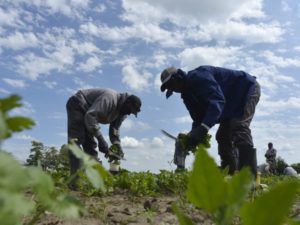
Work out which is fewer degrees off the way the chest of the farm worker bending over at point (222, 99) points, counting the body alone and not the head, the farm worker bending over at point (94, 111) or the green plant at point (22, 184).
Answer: the farm worker bending over

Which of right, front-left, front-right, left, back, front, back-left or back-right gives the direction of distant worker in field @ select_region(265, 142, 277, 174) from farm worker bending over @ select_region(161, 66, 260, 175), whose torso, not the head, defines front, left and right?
right

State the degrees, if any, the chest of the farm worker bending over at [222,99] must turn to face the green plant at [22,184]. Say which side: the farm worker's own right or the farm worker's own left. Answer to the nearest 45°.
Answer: approximately 90° to the farm worker's own left

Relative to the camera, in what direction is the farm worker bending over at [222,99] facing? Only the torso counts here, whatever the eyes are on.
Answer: to the viewer's left

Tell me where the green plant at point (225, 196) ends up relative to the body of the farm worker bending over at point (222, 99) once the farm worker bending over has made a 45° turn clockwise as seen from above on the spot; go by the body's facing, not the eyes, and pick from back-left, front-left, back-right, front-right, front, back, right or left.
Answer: back-left

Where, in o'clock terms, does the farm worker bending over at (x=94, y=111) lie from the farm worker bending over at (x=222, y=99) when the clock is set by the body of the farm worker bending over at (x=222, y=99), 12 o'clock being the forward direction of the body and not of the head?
the farm worker bending over at (x=94, y=111) is roughly at 1 o'clock from the farm worker bending over at (x=222, y=99).

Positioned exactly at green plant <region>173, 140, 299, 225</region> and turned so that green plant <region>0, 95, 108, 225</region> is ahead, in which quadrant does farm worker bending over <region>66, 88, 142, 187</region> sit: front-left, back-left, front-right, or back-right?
front-right
